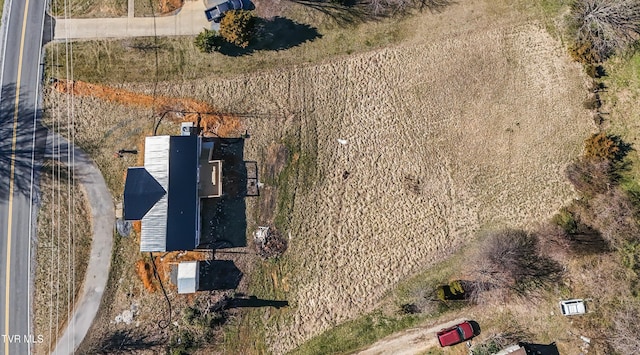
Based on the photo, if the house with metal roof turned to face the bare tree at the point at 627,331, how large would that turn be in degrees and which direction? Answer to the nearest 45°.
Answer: approximately 180°

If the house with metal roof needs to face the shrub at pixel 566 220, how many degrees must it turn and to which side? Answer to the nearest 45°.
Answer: approximately 180°

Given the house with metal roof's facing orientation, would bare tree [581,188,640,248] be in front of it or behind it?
behind

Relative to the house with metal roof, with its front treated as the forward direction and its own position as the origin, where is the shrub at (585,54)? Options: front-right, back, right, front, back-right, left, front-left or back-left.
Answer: back

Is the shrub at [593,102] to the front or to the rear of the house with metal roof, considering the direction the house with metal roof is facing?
to the rear

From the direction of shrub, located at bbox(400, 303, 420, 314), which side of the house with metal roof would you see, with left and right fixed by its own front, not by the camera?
back

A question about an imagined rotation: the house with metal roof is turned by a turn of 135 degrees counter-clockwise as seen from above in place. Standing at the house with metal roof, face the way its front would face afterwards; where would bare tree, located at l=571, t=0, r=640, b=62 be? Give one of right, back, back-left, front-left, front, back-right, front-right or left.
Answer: front-left

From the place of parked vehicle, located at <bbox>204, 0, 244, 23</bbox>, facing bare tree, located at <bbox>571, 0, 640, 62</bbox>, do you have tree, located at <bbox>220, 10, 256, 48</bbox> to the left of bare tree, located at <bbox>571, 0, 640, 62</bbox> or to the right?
right

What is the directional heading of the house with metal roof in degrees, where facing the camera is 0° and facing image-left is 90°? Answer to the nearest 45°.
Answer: approximately 90°

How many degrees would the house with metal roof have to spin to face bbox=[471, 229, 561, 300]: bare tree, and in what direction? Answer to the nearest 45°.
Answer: approximately 180°
